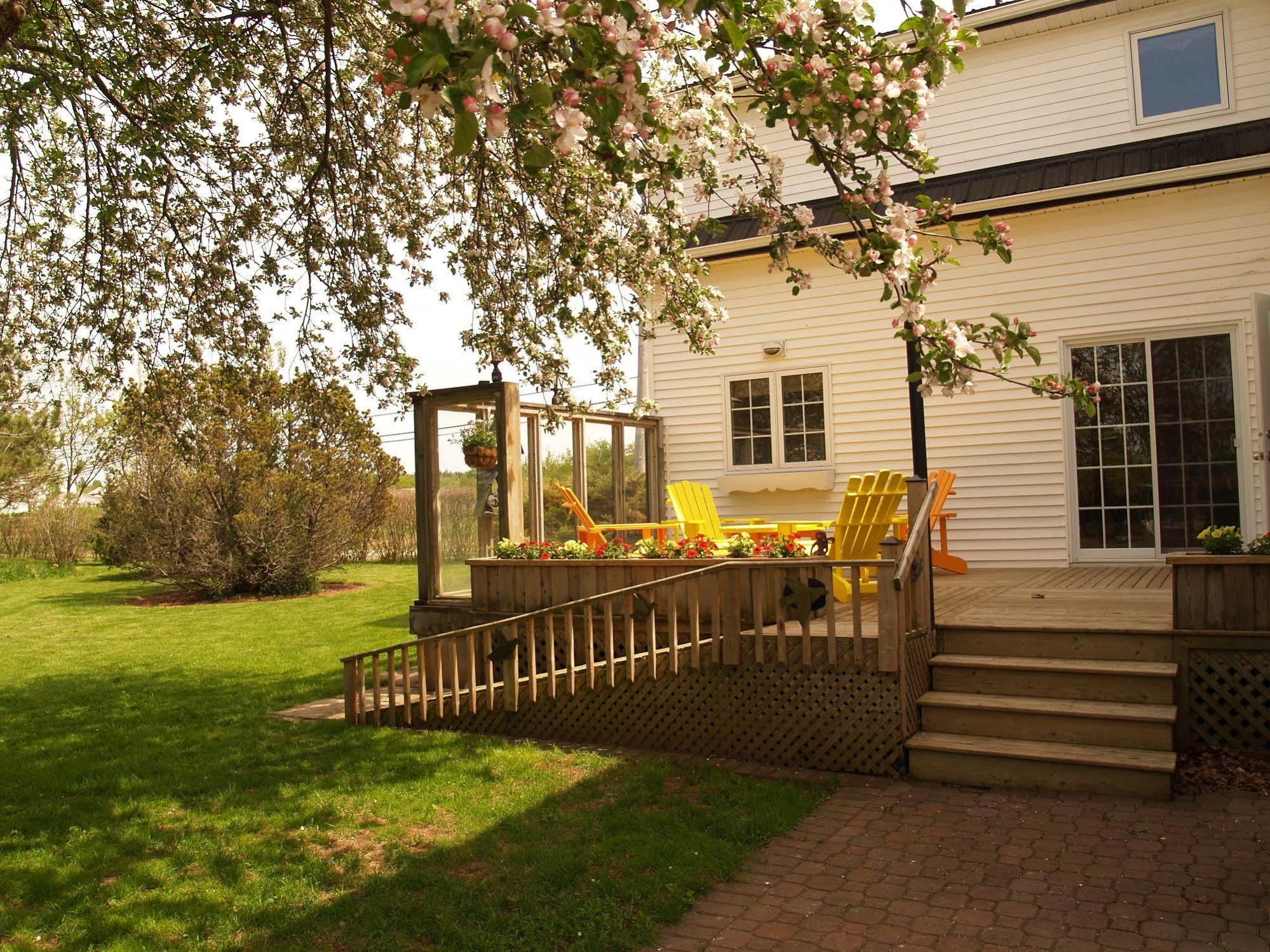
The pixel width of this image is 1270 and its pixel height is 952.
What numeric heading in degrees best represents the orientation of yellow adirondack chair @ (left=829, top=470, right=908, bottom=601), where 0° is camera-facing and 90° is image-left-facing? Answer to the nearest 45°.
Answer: approximately 135°

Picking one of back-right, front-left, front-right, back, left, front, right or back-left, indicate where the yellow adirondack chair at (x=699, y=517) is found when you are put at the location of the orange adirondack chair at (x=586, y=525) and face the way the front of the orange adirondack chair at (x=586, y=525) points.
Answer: front

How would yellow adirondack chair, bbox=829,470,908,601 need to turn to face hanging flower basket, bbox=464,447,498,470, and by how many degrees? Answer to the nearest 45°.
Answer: approximately 45° to its left

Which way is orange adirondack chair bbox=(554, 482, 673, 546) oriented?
to the viewer's right

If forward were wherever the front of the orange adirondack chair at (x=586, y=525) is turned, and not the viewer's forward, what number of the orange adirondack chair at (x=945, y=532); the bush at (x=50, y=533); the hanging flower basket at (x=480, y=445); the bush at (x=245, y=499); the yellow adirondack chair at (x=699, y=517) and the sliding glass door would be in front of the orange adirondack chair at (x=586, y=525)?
3

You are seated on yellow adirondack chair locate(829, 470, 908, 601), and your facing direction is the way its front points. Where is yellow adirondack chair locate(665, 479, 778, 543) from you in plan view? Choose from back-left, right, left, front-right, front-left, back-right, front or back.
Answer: front

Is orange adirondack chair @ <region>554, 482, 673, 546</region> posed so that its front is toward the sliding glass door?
yes

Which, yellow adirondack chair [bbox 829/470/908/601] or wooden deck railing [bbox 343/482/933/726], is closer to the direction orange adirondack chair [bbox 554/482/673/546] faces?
the yellow adirondack chair

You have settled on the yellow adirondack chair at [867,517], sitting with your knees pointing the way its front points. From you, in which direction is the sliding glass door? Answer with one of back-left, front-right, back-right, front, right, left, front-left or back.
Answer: right

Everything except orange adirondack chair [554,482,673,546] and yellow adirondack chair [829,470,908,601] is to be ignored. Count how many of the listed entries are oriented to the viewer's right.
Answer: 1

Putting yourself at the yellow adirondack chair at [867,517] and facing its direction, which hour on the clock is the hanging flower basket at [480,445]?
The hanging flower basket is roughly at 11 o'clock from the yellow adirondack chair.
